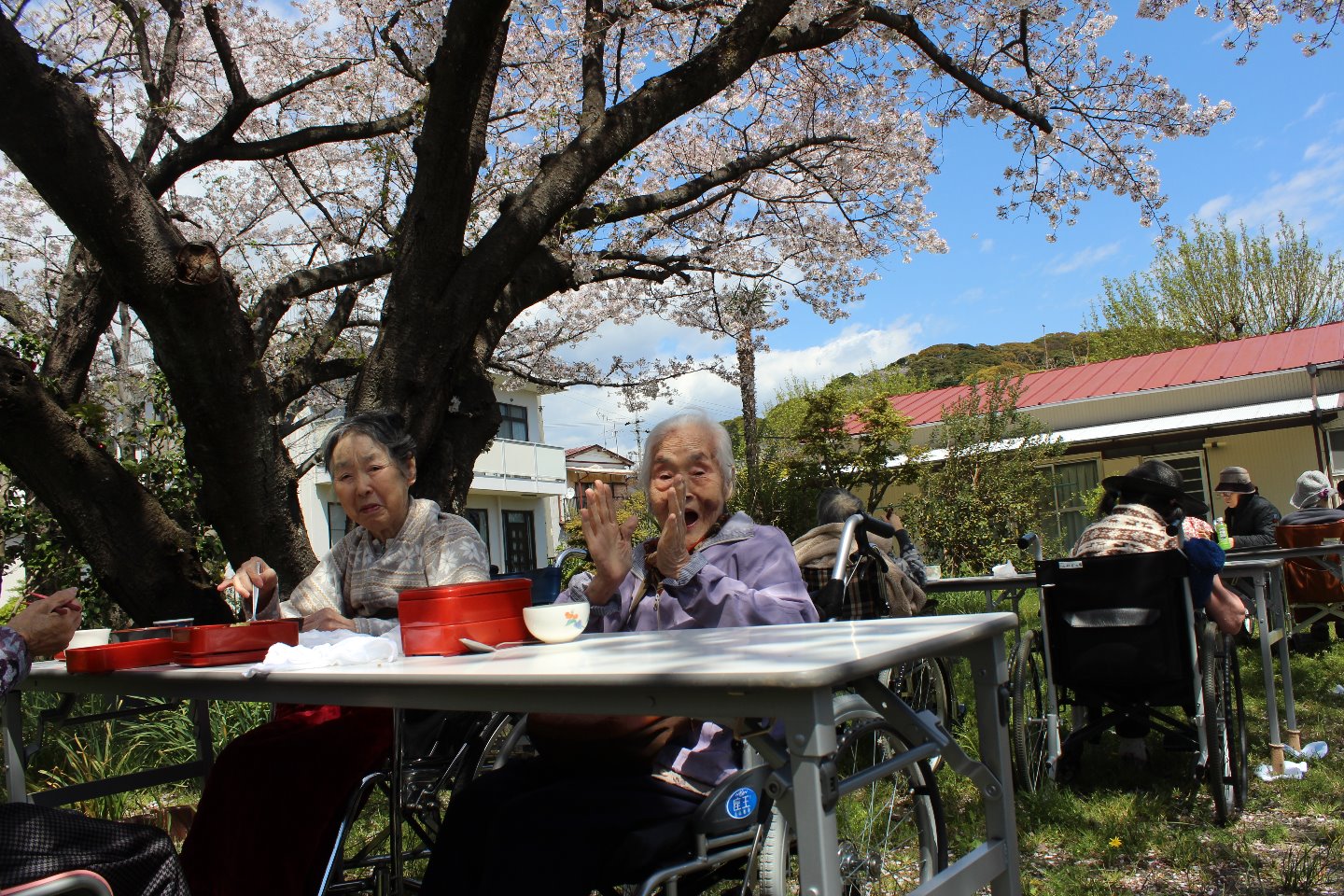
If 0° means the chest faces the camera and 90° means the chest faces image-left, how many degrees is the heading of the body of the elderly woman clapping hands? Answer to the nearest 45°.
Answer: approximately 45°

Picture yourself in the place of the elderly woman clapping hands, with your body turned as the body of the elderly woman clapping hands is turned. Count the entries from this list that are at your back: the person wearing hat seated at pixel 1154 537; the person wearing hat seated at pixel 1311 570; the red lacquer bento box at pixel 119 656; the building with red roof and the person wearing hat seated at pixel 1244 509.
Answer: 4

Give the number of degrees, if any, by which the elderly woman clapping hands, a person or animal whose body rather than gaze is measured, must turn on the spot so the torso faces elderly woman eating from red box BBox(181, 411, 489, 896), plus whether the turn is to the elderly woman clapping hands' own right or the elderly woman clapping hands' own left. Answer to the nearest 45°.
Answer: approximately 90° to the elderly woman clapping hands' own right

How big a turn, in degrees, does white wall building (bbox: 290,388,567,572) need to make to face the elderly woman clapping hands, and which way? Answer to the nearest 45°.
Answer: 0° — it already faces them

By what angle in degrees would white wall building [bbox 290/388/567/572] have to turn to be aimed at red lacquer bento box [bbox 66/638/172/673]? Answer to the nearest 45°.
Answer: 0° — it already faces it

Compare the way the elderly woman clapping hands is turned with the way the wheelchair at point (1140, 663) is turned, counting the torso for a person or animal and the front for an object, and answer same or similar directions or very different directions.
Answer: very different directions

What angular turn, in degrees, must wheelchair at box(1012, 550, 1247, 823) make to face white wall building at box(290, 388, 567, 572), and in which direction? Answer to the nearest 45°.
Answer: approximately 45° to its left

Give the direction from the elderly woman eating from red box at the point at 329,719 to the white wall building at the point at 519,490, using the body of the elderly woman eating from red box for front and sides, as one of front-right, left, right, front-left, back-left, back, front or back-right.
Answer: back-right

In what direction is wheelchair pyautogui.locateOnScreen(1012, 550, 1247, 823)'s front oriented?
away from the camera

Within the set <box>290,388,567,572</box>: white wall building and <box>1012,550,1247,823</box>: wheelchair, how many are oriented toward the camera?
1

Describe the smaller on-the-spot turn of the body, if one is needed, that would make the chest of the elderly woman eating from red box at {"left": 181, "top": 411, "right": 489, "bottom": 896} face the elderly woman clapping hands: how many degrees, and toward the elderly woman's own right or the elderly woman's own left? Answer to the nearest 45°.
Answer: approximately 90° to the elderly woman's own left

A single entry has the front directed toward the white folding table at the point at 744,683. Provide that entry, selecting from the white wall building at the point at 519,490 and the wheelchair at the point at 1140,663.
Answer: the white wall building
